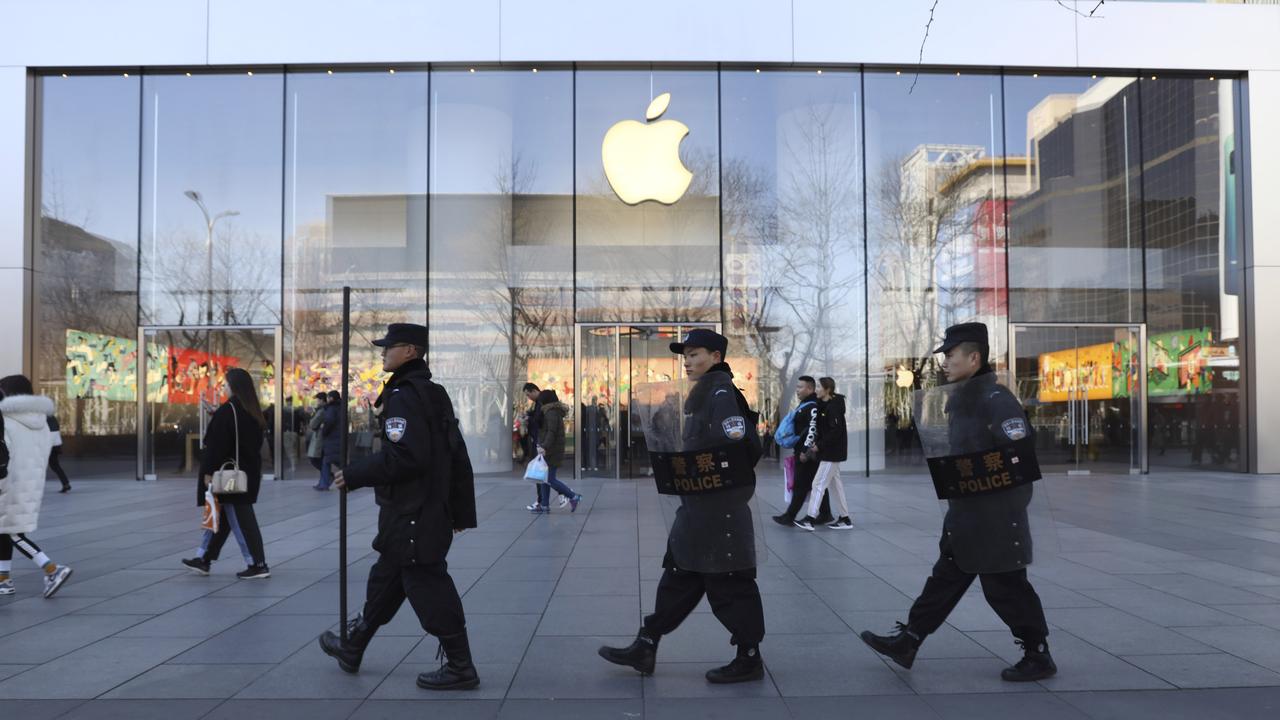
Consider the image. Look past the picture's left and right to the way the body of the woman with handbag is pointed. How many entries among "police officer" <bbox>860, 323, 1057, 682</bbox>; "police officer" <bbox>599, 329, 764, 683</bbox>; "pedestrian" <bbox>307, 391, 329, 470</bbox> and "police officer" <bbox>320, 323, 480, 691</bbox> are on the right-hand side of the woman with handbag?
1

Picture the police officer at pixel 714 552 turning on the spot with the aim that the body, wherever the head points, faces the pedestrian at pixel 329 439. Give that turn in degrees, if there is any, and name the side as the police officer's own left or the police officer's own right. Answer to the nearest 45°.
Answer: approximately 45° to the police officer's own right

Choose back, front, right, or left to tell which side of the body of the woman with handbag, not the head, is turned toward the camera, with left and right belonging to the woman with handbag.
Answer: left

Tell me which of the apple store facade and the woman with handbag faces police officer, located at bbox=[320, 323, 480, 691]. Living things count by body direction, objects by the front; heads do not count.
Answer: the apple store facade

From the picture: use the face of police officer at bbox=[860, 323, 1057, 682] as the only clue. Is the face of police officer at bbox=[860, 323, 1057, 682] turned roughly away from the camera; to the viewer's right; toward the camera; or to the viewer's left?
to the viewer's left

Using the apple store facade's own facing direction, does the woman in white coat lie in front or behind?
in front

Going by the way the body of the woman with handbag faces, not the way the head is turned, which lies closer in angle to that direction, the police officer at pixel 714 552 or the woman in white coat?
the woman in white coat

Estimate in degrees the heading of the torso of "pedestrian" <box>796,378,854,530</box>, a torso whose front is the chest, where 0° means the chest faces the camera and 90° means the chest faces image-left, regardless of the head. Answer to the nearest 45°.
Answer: approximately 90°

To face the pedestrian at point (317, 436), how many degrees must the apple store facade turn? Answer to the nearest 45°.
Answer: approximately 90° to its right

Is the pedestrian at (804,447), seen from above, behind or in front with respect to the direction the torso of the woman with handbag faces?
behind

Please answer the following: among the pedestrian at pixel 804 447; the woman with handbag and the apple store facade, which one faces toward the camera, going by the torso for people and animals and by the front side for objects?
the apple store facade

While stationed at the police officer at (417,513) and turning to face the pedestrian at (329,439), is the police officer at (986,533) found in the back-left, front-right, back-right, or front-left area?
back-right

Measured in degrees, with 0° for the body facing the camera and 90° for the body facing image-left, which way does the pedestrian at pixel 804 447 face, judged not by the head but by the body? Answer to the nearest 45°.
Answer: approximately 90°

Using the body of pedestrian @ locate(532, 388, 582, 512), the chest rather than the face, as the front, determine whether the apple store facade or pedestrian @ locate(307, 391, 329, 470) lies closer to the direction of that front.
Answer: the pedestrian
